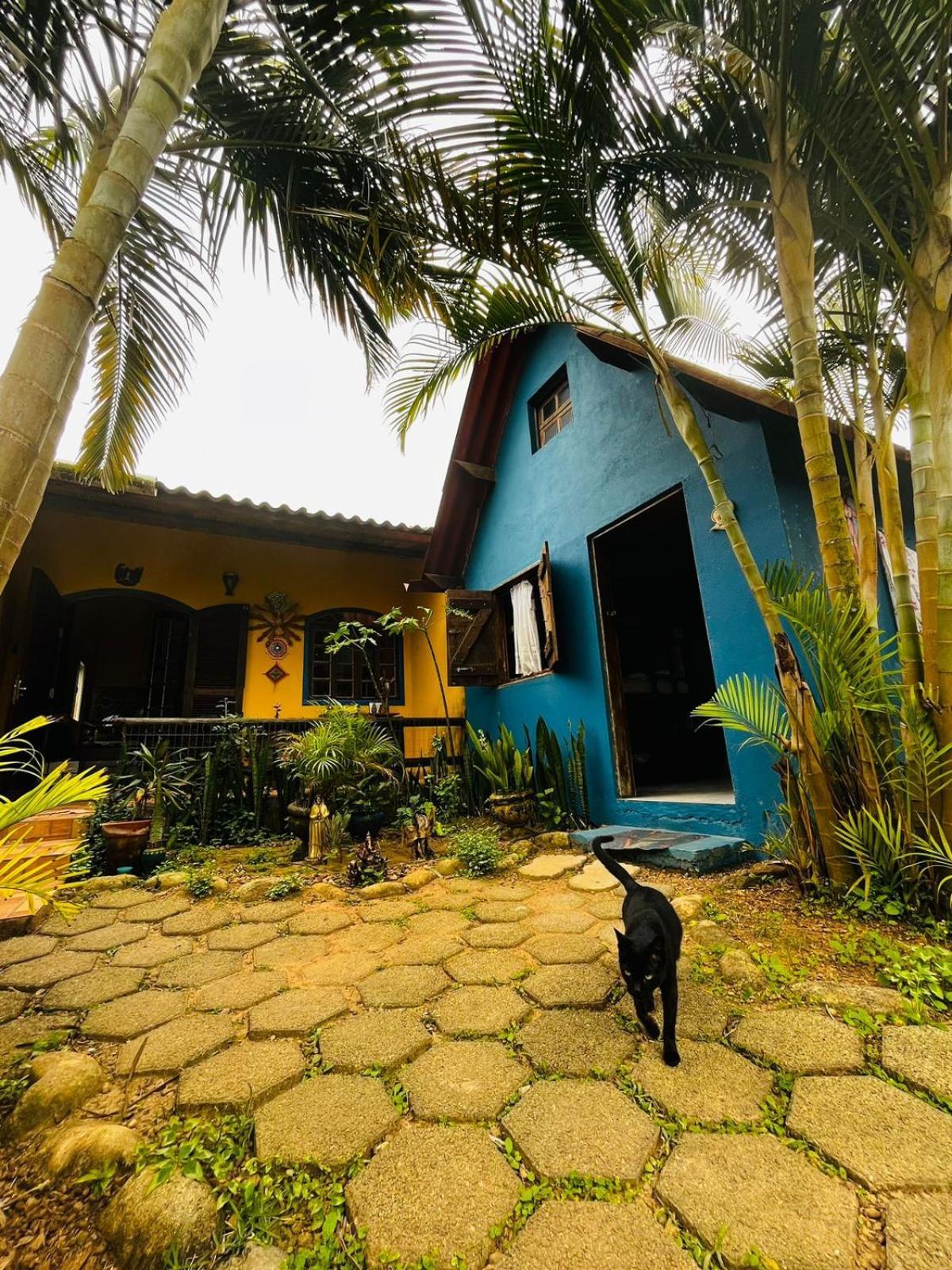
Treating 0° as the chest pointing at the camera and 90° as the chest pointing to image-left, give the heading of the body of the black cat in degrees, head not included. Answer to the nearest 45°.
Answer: approximately 0°

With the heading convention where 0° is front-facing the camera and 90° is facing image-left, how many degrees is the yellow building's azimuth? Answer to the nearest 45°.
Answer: approximately 315°

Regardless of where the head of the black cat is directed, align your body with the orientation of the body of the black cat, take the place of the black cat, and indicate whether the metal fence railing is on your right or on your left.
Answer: on your right

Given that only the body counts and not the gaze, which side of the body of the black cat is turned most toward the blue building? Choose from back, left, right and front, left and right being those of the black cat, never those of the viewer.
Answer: back

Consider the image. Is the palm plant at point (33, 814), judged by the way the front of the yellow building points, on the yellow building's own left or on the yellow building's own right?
on the yellow building's own right
